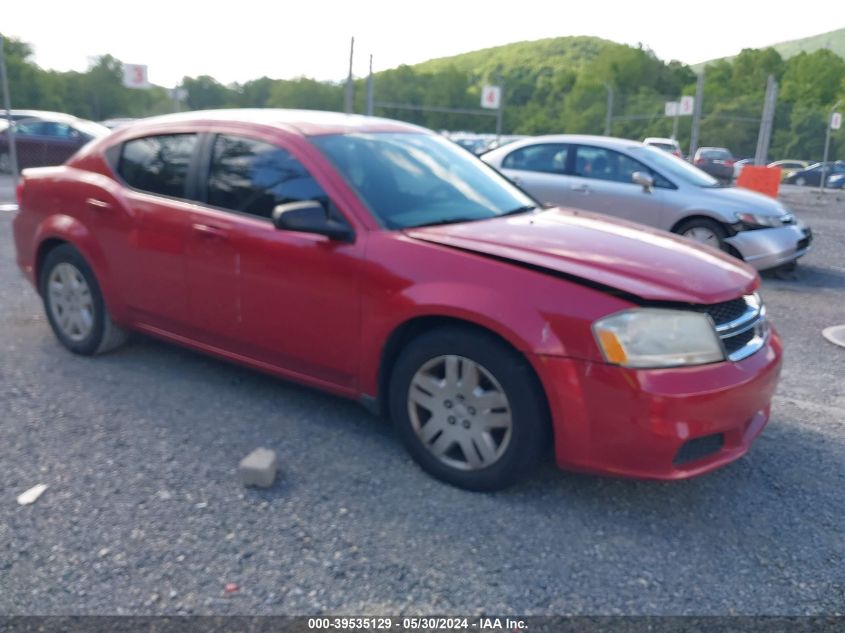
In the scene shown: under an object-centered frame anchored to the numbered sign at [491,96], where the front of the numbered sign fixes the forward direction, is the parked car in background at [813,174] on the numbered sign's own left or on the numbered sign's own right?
on the numbered sign's own left

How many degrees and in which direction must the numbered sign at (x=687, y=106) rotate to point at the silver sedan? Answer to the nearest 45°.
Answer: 0° — it already faces it

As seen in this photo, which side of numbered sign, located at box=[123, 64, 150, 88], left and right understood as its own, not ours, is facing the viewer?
front

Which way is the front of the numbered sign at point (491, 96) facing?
toward the camera

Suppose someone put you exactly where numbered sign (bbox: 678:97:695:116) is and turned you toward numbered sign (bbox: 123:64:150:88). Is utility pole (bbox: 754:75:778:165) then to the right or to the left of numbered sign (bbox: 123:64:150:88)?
left

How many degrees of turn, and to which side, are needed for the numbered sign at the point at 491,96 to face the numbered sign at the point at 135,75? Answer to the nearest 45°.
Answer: approximately 45° to its right

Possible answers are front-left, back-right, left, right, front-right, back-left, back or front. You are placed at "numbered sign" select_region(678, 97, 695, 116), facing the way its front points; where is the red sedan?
front

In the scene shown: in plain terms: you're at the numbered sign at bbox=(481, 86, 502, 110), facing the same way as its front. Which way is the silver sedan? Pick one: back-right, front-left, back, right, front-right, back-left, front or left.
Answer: front

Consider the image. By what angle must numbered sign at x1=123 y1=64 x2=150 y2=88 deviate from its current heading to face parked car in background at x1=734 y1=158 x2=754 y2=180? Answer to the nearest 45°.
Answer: approximately 90° to its left

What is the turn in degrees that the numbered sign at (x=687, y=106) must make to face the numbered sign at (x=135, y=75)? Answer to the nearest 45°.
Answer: approximately 45° to its right

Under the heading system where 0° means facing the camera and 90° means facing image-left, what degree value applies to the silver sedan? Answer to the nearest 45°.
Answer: approximately 315°

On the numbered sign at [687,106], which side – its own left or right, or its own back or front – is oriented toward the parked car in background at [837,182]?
left

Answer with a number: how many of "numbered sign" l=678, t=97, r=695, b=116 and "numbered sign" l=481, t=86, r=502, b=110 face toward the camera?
2

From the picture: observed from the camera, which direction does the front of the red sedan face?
facing the viewer and to the right of the viewer

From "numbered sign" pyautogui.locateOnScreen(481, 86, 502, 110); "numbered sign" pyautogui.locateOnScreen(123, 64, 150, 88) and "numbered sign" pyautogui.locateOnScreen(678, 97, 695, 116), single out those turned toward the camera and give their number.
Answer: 3

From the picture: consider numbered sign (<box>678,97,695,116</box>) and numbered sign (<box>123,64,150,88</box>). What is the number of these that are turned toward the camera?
2
